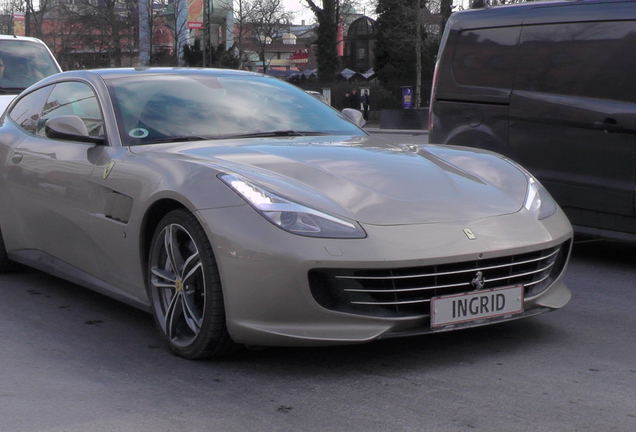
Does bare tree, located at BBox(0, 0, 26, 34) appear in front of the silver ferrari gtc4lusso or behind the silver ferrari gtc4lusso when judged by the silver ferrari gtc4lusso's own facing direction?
behind

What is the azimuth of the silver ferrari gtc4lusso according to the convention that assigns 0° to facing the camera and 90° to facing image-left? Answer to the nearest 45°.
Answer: approximately 315°

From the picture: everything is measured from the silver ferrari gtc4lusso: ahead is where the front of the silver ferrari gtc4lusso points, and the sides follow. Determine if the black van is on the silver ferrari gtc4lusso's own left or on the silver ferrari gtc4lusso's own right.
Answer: on the silver ferrari gtc4lusso's own left

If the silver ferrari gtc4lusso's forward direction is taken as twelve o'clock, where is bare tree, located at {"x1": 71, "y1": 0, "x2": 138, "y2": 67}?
The bare tree is roughly at 7 o'clock from the silver ferrari gtc4lusso.
